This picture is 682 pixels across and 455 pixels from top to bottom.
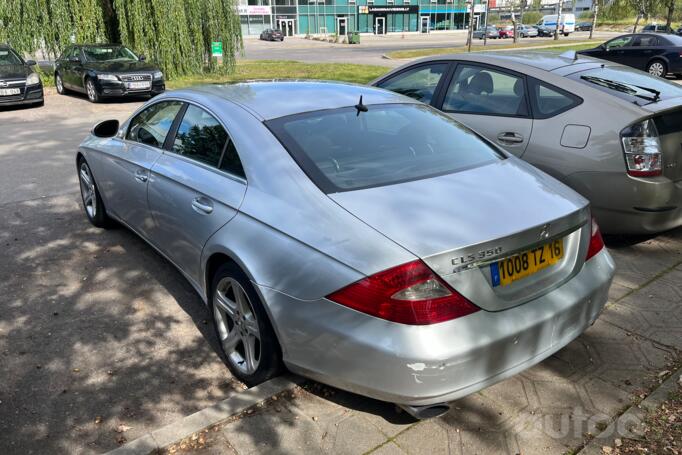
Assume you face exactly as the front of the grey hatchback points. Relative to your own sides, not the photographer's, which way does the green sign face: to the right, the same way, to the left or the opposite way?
the opposite way

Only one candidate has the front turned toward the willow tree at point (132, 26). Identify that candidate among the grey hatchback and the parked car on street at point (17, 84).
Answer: the grey hatchback

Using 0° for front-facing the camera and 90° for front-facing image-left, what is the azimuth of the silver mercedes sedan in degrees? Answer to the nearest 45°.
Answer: approximately 135°

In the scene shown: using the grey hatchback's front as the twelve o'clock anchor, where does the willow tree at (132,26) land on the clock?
The willow tree is roughly at 12 o'clock from the grey hatchback.

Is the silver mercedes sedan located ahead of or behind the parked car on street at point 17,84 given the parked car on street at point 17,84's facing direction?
ahead

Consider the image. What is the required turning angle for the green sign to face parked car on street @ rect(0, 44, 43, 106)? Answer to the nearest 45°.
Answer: approximately 45° to its right

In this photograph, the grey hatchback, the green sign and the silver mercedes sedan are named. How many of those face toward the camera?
1

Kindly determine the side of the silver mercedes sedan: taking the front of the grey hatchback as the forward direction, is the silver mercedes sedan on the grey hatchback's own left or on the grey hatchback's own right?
on the grey hatchback's own left

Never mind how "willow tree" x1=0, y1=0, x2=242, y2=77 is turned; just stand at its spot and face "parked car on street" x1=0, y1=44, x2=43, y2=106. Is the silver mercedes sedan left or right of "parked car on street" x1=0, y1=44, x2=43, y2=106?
left

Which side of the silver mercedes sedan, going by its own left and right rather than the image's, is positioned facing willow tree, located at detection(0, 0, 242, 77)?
front
